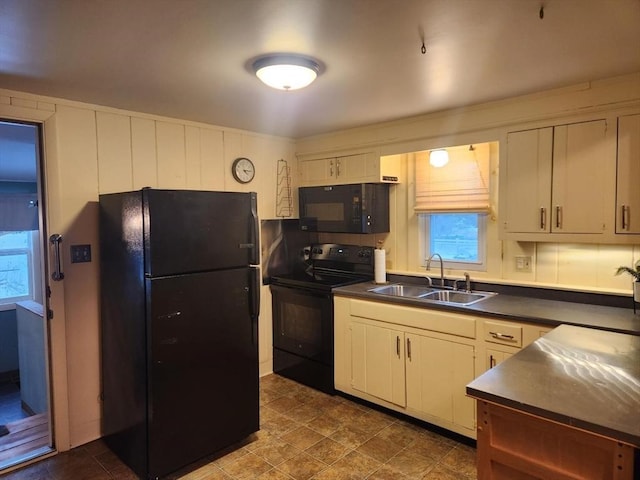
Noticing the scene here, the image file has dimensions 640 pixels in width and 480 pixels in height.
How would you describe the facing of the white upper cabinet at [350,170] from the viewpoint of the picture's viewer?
facing the viewer and to the left of the viewer

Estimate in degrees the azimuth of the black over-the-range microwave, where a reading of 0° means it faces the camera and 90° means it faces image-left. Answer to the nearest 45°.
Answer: approximately 45°

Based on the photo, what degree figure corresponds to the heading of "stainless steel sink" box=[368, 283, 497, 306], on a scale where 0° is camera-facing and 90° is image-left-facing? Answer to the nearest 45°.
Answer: approximately 45°

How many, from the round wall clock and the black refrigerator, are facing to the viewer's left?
0

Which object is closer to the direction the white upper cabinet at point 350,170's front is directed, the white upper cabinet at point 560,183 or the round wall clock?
the round wall clock

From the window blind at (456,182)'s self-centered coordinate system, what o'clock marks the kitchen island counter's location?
The kitchen island counter is roughly at 10 o'clock from the window blind.

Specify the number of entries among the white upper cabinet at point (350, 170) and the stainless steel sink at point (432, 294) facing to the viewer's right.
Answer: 0

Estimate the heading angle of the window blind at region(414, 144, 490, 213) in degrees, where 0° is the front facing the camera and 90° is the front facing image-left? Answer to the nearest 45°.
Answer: approximately 45°

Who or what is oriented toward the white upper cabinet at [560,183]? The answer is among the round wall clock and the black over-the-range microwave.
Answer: the round wall clock

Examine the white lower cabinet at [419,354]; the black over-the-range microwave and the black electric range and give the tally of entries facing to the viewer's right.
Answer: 0
